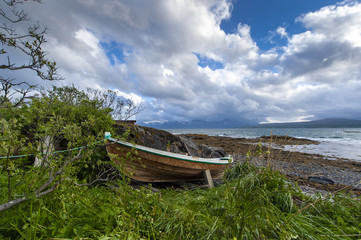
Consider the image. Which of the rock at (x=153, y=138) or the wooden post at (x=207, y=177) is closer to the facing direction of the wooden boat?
the rock

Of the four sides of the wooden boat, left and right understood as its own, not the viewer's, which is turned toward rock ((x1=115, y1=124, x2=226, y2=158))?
right

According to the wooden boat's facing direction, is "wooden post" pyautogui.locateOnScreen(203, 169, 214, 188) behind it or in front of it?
behind

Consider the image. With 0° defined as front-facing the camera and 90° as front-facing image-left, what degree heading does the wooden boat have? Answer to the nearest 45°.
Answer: approximately 90°
